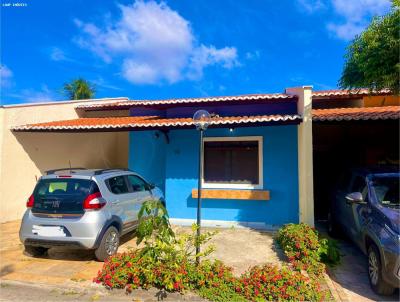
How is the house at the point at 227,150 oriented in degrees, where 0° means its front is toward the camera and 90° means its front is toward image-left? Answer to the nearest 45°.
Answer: approximately 0°

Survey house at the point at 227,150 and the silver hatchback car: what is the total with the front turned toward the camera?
1

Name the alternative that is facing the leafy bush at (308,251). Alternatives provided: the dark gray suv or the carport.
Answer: the carport

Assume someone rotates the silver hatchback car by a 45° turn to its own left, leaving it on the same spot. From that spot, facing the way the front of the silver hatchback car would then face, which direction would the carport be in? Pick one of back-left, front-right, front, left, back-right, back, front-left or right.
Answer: right

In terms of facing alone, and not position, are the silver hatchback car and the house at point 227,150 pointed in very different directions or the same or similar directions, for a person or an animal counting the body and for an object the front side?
very different directions

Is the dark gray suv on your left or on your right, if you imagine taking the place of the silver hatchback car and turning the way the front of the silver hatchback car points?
on your right

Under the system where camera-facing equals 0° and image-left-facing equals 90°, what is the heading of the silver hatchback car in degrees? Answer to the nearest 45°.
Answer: approximately 225°

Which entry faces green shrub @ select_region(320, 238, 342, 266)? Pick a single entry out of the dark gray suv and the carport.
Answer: the carport

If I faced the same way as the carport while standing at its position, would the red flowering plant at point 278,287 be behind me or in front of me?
in front

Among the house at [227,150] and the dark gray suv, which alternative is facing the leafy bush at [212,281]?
the house

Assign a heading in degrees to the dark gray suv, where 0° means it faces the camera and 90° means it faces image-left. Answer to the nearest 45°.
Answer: approximately 315°

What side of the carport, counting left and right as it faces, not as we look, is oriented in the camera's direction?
front

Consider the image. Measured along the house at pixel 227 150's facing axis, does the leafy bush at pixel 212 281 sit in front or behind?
in front
